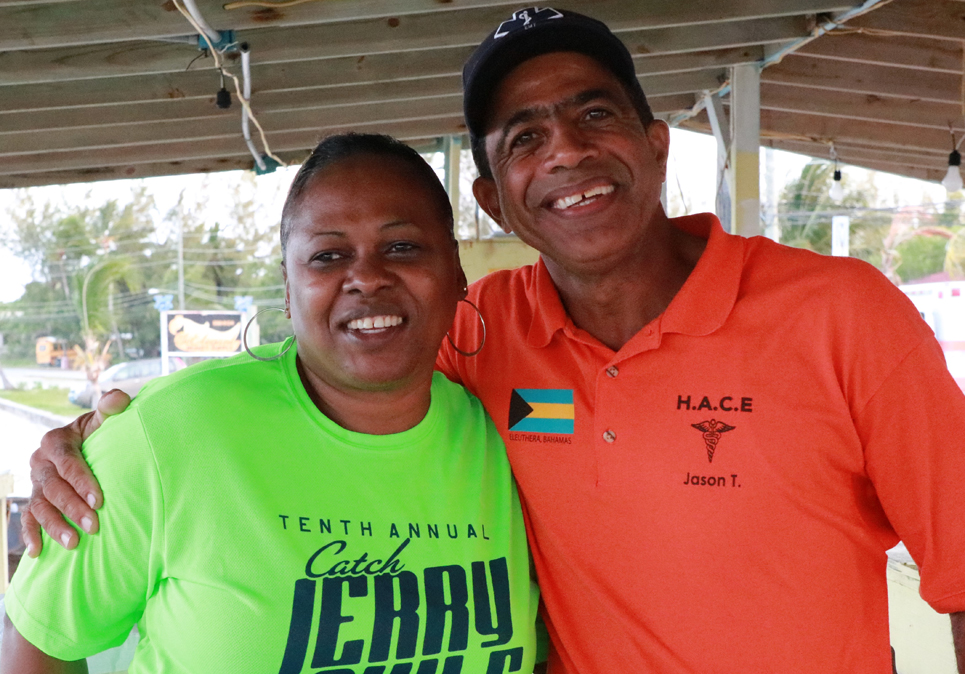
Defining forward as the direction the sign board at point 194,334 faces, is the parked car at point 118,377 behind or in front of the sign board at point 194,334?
behind

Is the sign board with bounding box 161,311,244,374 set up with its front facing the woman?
yes

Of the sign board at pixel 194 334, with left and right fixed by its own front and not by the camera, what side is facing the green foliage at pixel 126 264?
back

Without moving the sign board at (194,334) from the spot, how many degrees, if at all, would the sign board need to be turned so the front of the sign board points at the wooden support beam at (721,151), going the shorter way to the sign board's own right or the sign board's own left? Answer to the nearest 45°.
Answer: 0° — it already faces it

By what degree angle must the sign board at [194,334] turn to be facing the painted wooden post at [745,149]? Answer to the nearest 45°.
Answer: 0° — it already faces it

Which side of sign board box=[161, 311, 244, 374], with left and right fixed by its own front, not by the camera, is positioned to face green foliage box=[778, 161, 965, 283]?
left

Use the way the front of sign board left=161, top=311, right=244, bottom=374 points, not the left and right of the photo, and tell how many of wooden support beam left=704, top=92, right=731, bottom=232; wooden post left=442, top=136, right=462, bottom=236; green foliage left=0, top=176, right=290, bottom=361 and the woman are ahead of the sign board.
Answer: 3

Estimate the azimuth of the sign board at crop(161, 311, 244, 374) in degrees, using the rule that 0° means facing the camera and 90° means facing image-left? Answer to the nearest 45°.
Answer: approximately 0°

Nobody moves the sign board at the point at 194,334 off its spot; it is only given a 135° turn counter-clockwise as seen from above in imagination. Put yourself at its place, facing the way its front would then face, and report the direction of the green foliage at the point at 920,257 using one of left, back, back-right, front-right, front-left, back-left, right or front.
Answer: front-right

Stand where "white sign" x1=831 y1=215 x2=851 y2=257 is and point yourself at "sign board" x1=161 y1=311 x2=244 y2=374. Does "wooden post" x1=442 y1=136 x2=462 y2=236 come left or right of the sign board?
left

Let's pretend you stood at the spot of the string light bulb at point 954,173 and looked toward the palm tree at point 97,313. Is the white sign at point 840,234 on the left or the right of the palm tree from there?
right

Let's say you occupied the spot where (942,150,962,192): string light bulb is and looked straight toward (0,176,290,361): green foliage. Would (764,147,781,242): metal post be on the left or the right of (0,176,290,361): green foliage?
right
